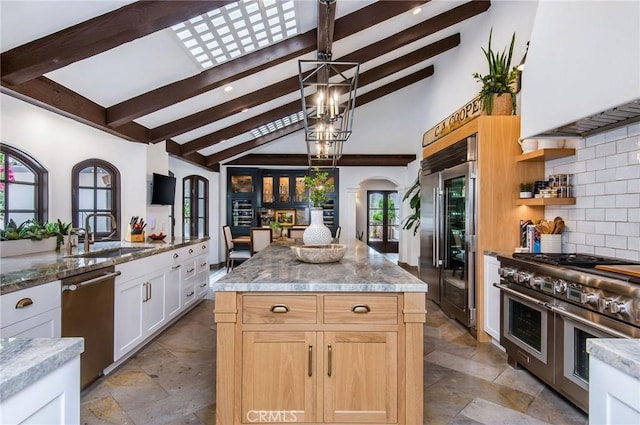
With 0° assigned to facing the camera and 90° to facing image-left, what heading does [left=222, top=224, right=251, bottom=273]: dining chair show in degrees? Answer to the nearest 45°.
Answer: approximately 270°

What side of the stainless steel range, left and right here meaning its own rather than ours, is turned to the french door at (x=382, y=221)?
right

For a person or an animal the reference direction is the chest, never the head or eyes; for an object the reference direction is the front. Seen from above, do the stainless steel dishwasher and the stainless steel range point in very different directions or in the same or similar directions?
very different directions

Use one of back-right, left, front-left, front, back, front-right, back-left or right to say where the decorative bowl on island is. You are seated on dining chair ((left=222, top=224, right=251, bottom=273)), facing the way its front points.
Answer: right

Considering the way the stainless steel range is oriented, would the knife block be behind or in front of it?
in front

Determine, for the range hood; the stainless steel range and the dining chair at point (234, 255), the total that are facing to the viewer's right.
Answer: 1

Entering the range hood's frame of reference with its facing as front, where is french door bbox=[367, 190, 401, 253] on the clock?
The french door is roughly at 3 o'clock from the range hood.

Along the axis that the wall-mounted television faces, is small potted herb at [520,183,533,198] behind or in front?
in front

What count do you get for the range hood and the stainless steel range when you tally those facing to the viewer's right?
0

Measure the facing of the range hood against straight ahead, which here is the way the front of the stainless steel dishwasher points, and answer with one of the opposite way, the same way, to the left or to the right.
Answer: the opposite way

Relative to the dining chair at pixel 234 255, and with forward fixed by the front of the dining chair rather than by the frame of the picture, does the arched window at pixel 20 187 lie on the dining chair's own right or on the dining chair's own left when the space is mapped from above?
on the dining chair's own right

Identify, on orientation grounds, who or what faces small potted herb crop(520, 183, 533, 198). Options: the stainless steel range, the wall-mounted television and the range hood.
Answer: the wall-mounted television

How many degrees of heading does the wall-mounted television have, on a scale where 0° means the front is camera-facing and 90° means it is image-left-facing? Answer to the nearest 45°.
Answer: approximately 315°
